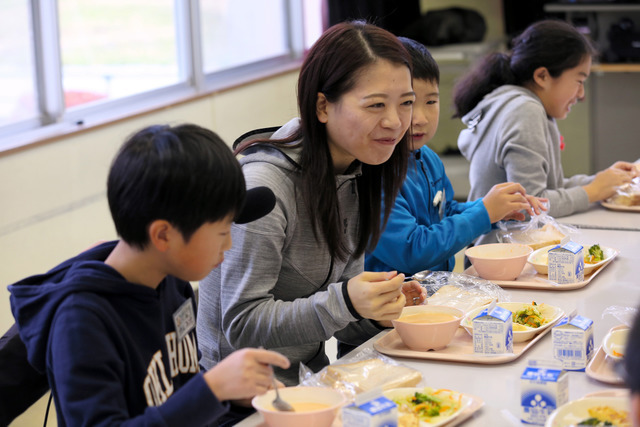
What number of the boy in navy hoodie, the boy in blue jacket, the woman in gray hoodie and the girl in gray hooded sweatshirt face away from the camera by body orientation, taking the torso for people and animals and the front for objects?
0

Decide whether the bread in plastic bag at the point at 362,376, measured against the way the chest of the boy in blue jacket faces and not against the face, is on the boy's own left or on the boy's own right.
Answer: on the boy's own right

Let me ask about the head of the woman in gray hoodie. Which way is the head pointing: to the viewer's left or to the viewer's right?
to the viewer's right

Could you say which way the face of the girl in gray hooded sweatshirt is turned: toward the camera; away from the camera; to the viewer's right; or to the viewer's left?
to the viewer's right

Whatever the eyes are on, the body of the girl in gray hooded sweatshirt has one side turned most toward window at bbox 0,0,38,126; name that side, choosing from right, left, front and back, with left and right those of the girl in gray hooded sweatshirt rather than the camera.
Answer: back

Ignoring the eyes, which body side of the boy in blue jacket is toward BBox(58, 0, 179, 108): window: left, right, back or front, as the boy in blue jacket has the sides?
back

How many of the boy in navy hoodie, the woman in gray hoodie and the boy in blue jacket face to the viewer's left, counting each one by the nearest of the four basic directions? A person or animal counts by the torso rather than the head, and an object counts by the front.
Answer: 0

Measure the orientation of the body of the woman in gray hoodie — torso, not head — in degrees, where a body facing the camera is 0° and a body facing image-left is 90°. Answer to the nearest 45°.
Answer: approximately 315°

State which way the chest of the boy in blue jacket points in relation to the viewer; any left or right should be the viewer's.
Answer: facing the viewer and to the right of the viewer

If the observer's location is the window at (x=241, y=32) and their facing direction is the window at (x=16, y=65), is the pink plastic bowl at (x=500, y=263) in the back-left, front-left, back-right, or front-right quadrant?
front-left

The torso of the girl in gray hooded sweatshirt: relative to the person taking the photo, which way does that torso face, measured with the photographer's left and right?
facing to the right of the viewer
